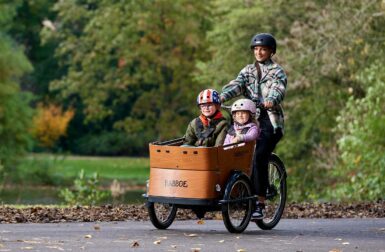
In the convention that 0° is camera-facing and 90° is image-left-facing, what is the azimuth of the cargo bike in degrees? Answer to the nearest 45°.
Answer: approximately 45°

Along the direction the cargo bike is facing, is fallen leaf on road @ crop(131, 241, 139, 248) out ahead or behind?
ahead

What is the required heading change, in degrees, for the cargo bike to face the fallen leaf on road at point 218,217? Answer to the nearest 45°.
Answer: approximately 135° to its right

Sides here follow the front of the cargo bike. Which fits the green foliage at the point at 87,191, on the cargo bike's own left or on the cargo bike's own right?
on the cargo bike's own right

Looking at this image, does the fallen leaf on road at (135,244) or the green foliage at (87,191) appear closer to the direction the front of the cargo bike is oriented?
the fallen leaf on road
